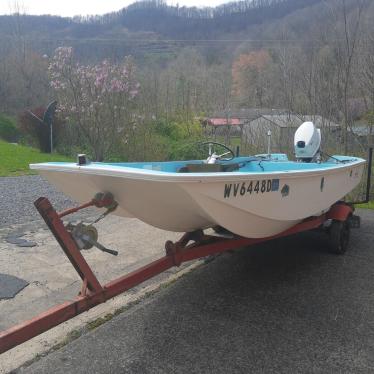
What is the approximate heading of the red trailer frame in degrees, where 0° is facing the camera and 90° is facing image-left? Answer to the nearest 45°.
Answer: approximately 45°

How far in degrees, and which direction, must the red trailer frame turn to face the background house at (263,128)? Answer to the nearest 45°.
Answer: approximately 135° to its right

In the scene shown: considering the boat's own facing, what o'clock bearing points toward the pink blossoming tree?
The pink blossoming tree is roughly at 4 o'clock from the boat.

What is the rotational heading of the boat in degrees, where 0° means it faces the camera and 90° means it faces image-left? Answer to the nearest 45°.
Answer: approximately 45°

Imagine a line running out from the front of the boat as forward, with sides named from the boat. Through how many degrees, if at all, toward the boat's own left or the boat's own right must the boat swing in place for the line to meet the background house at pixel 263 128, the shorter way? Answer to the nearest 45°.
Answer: approximately 135° to the boat's own right
